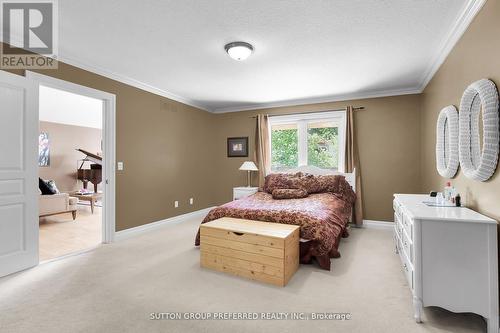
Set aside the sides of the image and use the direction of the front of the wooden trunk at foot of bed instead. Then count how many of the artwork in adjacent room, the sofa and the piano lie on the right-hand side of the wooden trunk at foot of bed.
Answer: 3

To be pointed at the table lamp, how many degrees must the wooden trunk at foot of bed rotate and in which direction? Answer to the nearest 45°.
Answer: approximately 135° to its right

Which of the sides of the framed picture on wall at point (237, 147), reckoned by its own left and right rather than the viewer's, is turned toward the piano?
right

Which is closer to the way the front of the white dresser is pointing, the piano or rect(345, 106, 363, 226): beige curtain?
the piano

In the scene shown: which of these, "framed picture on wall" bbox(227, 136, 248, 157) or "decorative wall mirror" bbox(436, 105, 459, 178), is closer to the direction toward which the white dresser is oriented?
the framed picture on wall

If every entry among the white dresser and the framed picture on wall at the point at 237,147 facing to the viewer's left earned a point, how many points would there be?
1

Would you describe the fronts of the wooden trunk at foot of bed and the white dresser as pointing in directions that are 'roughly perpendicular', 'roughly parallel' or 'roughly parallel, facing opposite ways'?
roughly perpendicular

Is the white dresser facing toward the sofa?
yes

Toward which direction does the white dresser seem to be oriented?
to the viewer's left

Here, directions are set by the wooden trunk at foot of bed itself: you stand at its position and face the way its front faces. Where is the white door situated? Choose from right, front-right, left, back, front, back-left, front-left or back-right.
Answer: front-right

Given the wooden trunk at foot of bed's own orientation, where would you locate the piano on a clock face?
The piano is roughly at 3 o'clock from the wooden trunk at foot of bed.

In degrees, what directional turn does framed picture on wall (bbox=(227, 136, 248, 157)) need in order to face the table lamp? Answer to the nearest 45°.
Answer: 0° — it already faces it

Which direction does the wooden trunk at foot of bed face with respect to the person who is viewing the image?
facing the viewer and to the left of the viewer

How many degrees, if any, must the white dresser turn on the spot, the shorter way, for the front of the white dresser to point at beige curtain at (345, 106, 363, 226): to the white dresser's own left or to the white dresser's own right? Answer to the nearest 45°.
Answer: approximately 45° to the white dresser's own right

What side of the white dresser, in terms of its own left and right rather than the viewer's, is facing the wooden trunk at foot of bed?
front

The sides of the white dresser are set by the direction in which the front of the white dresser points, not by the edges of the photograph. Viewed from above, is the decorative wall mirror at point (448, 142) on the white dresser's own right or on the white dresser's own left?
on the white dresser's own right

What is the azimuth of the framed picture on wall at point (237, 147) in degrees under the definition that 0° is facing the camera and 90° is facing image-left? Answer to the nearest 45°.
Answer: approximately 0°

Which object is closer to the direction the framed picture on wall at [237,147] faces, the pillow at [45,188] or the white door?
the white door

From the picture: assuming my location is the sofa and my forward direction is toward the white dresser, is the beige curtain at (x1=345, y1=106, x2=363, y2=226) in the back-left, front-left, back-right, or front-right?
front-left
